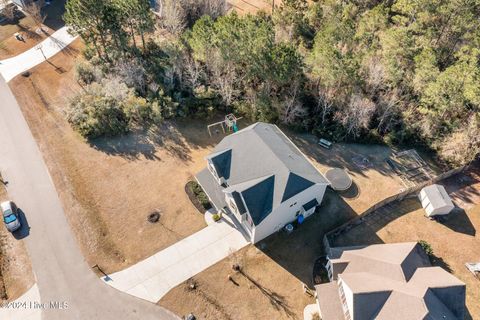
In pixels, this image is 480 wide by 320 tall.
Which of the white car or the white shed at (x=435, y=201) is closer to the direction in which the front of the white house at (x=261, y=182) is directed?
the white car

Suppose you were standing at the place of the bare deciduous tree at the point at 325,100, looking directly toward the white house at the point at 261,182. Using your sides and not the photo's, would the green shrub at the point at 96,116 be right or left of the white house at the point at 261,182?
right

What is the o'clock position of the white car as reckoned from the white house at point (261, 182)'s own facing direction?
The white car is roughly at 1 o'clock from the white house.

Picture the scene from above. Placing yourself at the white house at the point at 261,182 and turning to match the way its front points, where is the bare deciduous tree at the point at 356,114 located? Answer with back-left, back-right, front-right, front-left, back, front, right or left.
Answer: back

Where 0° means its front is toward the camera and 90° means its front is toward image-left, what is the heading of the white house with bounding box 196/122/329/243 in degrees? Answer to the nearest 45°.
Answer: approximately 45°

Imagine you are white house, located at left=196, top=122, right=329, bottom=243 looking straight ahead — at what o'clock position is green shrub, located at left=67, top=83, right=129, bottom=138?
The green shrub is roughly at 2 o'clock from the white house.

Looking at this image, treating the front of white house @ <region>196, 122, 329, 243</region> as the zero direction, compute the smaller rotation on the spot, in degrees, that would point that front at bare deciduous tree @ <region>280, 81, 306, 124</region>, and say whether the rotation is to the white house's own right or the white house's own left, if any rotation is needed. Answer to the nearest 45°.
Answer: approximately 135° to the white house's own right

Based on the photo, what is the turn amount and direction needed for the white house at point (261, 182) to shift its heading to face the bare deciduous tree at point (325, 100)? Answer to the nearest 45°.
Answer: approximately 135° to its right

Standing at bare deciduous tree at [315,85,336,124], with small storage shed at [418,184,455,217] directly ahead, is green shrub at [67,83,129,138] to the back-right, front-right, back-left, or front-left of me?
back-right

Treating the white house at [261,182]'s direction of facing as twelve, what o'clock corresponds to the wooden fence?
The wooden fence is roughly at 7 o'clock from the white house.
